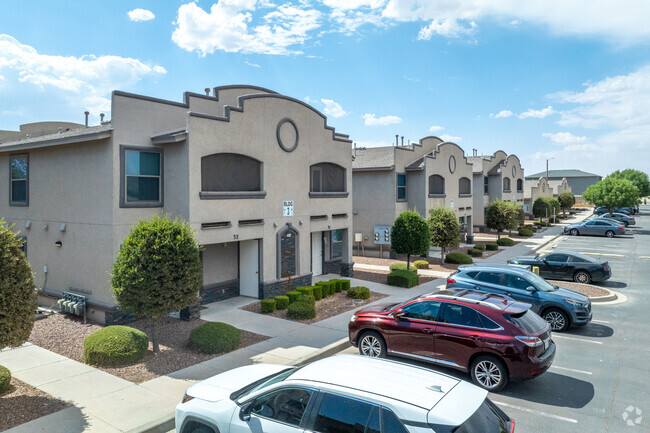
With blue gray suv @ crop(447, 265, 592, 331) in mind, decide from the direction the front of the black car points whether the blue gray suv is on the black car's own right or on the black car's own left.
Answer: on the black car's own left

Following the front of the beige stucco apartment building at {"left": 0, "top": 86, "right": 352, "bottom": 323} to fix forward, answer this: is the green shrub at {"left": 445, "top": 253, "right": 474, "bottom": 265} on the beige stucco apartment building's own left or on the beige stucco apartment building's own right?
on the beige stucco apartment building's own left

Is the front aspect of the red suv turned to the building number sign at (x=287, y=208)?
yes

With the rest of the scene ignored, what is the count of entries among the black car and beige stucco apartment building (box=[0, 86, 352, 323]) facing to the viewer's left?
1

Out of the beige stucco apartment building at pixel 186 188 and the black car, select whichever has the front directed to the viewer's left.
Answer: the black car

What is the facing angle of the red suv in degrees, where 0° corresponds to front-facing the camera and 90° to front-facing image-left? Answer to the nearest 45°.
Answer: approximately 135°

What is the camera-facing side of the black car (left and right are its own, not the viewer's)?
left

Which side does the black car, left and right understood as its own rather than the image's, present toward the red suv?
left

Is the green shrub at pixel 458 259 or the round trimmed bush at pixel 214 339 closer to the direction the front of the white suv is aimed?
the round trimmed bush
